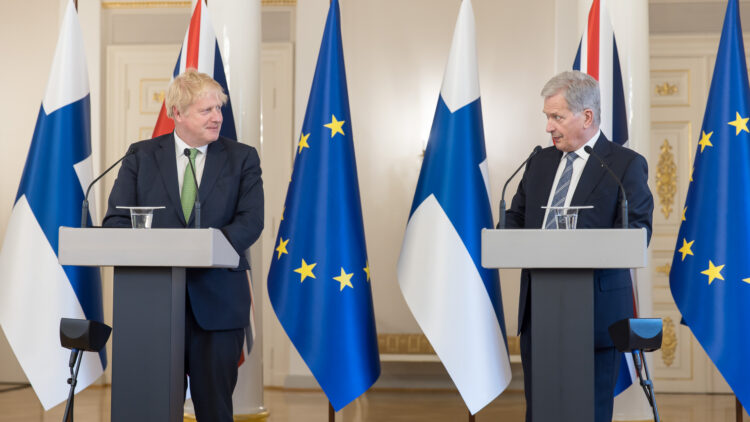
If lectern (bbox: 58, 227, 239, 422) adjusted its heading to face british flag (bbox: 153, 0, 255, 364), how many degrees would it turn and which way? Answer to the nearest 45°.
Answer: approximately 180°

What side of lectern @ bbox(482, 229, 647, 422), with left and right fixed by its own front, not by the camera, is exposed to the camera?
front

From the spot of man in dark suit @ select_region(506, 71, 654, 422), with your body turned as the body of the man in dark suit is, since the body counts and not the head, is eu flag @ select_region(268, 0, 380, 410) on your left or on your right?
on your right

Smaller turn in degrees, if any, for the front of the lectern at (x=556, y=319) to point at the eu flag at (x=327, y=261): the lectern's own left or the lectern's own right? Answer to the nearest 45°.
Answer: approximately 135° to the lectern's own right

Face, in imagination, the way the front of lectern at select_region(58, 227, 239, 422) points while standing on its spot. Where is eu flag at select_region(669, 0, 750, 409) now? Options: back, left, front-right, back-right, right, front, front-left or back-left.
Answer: left

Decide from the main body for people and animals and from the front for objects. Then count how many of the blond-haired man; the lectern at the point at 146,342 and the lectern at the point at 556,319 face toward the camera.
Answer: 3

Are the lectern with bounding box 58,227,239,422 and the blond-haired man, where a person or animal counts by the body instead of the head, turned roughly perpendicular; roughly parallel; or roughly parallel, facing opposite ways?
roughly parallel

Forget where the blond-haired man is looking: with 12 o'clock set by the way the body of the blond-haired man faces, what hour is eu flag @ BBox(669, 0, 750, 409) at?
The eu flag is roughly at 9 o'clock from the blond-haired man.

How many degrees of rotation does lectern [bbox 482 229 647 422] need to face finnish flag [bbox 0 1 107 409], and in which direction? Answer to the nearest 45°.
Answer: approximately 90° to its right

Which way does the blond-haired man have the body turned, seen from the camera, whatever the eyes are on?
toward the camera

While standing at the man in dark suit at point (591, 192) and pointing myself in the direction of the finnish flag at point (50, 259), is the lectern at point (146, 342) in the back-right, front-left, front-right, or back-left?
front-left
